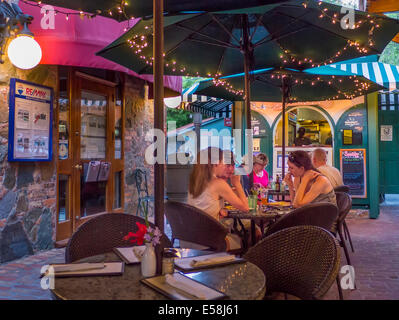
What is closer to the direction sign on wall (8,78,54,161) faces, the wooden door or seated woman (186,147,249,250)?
the seated woman

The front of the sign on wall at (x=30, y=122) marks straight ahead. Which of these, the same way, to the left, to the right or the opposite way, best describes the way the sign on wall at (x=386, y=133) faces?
to the right

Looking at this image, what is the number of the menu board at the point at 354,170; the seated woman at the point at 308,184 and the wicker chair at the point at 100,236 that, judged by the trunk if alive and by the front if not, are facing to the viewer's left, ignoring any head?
1

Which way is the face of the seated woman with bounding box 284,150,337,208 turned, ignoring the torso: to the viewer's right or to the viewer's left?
to the viewer's left

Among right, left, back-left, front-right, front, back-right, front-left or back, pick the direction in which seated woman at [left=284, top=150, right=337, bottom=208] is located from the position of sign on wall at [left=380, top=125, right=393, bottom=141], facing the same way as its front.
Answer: front

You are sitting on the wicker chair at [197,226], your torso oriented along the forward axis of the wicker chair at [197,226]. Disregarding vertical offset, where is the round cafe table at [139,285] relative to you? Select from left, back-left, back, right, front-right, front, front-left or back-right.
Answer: back-right

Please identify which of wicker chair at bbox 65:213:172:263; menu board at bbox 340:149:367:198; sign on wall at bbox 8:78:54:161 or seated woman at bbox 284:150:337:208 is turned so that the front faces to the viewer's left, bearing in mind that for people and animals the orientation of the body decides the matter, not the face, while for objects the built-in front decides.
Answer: the seated woman

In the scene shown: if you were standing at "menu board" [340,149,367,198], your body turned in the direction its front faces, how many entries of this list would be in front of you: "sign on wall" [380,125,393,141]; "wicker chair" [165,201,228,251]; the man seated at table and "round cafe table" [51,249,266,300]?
3

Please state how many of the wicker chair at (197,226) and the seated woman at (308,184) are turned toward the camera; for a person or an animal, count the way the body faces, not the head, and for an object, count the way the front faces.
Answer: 0

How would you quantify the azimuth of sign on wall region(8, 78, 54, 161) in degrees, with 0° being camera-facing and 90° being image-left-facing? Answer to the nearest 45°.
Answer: approximately 315°

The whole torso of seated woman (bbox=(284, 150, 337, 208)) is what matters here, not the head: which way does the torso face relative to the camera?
to the viewer's left

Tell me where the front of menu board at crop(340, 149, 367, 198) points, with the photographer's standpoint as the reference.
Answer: facing the viewer

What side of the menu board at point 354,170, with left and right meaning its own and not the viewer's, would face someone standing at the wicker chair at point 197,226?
front

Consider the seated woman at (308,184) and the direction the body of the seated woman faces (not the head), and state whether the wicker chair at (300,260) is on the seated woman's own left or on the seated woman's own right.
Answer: on the seated woman's own left
